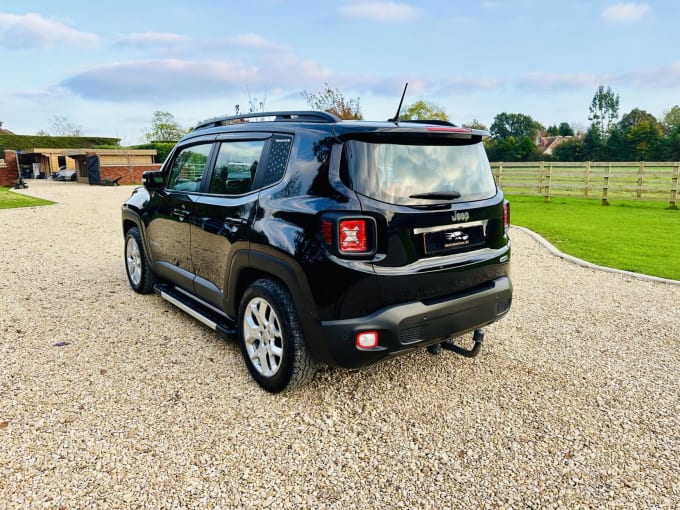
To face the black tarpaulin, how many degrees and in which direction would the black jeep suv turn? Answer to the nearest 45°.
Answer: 0° — it already faces it

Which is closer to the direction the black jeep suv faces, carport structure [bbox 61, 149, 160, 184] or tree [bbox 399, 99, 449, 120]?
the carport structure

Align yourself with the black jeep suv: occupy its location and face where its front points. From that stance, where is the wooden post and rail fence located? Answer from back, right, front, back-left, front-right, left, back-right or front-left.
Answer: right

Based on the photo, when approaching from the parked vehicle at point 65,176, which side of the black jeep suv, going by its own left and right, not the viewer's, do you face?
front

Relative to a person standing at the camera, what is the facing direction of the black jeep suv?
facing away from the viewer and to the left of the viewer

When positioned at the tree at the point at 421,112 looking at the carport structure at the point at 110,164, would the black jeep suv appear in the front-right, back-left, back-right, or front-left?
front-left

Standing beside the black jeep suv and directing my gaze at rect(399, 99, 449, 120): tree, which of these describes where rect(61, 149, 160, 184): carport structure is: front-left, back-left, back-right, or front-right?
front-left
